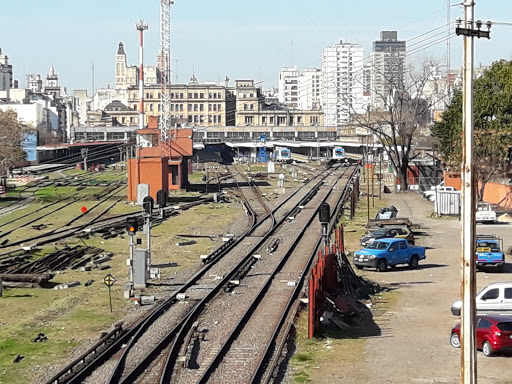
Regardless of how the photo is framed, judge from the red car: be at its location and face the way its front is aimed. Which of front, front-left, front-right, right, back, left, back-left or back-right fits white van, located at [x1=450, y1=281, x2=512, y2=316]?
front-right

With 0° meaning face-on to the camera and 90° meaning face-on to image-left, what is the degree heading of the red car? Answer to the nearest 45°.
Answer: approximately 135°

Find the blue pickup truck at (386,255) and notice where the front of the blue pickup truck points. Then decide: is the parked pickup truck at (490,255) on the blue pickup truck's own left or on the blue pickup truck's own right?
on the blue pickup truck's own left

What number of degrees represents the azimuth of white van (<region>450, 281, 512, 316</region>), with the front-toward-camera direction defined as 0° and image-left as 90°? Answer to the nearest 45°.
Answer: approximately 90°

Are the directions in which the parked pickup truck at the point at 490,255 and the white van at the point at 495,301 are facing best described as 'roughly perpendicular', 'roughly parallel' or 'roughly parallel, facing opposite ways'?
roughly perpendicular

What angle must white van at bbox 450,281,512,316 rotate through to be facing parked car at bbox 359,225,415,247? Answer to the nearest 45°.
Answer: approximately 90° to its right

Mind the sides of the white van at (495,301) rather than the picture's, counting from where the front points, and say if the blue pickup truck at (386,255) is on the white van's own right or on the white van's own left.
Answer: on the white van's own right

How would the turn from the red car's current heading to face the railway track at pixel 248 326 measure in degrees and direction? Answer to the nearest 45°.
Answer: approximately 45° to its left
